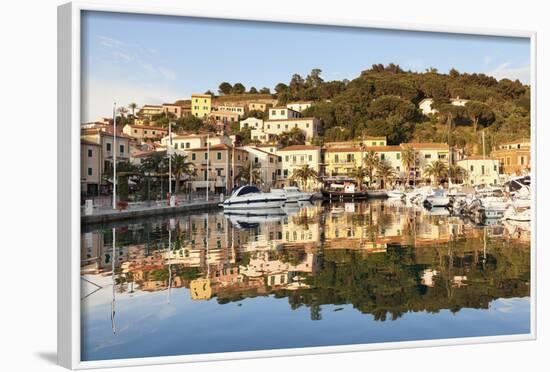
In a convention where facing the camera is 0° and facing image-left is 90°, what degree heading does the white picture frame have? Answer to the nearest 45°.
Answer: approximately 315°
